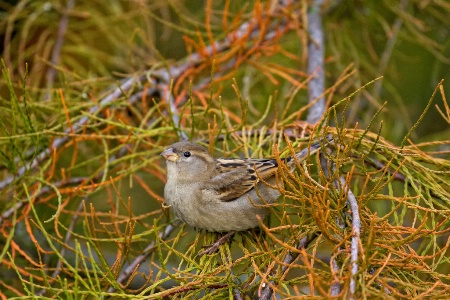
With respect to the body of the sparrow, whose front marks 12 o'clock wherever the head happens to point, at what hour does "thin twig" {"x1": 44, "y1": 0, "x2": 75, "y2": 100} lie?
The thin twig is roughly at 2 o'clock from the sparrow.

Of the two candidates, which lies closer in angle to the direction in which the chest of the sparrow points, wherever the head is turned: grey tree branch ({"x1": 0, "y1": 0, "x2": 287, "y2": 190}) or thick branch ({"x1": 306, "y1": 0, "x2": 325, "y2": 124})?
the grey tree branch

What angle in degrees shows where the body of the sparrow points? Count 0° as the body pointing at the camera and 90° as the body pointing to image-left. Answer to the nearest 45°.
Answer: approximately 90°

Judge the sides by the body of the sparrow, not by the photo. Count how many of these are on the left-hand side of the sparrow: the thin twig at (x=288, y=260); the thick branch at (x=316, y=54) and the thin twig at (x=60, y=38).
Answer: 1
